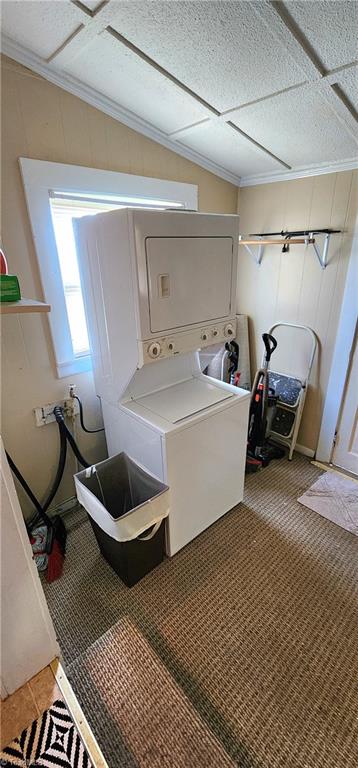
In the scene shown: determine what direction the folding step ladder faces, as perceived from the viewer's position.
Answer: facing the viewer and to the left of the viewer

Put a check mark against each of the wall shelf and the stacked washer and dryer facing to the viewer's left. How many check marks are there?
0

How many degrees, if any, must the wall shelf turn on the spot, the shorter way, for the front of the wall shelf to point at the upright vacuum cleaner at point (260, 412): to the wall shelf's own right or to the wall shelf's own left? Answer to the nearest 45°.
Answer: approximately 45° to the wall shelf's own left

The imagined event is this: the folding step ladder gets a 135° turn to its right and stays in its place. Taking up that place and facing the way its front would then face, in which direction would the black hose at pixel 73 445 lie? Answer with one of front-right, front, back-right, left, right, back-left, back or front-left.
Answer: back-left

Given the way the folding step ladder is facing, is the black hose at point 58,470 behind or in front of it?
in front

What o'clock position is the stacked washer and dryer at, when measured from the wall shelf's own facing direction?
The stacked washer and dryer is roughly at 10 o'clock from the wall shelf.

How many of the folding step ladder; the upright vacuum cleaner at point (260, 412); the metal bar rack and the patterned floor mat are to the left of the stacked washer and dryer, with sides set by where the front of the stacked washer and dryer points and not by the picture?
3

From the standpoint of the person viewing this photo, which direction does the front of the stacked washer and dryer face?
facing the viewer and to the right of the viewer

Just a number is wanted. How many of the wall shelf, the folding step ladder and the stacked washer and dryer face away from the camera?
0
